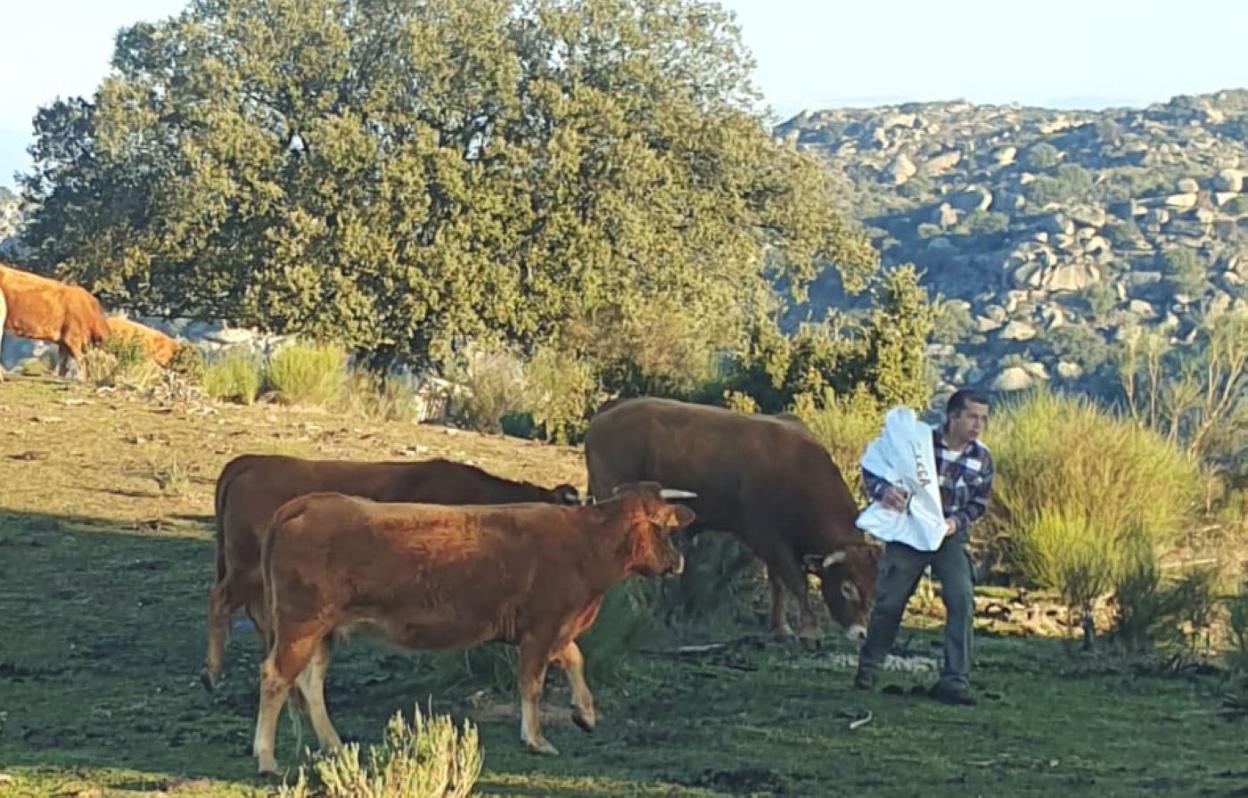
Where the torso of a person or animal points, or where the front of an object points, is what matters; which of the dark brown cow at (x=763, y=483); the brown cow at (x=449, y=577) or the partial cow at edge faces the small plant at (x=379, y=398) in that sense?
the partial cow at edge

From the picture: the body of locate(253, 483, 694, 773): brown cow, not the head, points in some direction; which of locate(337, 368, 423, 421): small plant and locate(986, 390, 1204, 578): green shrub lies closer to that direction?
the green shrub

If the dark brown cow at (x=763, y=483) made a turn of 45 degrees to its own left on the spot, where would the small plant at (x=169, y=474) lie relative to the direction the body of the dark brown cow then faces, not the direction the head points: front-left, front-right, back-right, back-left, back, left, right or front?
back-left

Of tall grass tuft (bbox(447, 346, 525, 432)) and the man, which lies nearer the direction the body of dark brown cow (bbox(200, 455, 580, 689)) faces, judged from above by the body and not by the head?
the man

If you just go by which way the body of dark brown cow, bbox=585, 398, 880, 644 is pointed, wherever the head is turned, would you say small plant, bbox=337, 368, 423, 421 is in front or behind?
behind

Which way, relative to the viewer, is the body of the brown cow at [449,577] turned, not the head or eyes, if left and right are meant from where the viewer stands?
facing to the right of the viewer

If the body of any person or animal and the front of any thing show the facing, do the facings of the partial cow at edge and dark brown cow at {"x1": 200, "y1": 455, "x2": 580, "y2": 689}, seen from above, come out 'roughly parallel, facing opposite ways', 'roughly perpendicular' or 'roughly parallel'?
roughly parallel

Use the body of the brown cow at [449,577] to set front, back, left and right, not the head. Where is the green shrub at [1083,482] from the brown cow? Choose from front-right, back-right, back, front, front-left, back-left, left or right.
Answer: front-left

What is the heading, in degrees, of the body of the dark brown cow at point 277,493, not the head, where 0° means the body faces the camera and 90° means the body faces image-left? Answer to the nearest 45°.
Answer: approximately 270°

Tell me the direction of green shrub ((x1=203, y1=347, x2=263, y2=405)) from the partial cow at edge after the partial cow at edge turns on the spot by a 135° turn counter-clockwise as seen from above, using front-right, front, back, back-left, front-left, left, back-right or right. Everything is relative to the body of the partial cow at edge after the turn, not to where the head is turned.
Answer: back

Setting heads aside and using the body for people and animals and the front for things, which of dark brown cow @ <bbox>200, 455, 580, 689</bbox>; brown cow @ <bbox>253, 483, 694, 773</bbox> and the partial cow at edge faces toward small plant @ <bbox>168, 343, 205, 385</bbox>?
the partial cow at edge

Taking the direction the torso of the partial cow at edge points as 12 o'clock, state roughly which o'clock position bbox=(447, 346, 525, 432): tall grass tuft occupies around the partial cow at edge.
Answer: The tall grass tuft is roughly at 12 o'clock from the partial cow at edge.

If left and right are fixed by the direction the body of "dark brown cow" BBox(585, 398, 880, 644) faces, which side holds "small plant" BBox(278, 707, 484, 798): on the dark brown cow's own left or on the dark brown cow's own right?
on the dark brown cow's own right

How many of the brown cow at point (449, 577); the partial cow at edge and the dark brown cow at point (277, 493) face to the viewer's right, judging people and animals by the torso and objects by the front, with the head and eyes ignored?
3

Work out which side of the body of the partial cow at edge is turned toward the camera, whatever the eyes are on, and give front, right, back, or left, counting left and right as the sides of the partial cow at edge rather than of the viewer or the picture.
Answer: right

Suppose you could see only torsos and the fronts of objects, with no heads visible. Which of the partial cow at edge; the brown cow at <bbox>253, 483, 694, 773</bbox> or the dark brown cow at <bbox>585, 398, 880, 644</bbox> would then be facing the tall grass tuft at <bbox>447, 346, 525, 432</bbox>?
the partial cow at edge
